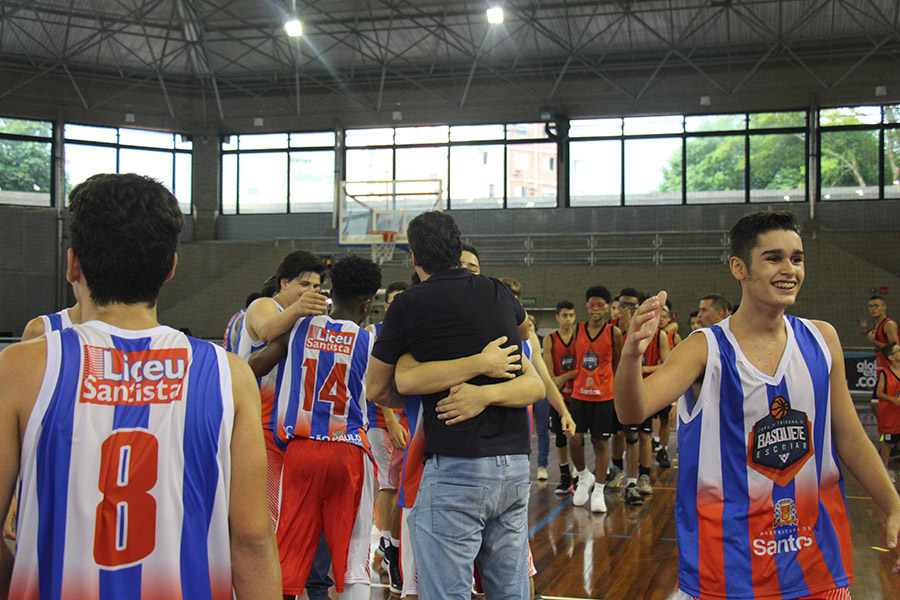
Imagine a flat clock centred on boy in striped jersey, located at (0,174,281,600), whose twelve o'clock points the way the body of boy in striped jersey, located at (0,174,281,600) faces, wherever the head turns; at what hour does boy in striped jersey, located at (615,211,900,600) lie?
boy in striped jersey, located at (615,211,900,600) is roughly at 3 o'clock from boy in striped jersey, located at (0,174,281,600).

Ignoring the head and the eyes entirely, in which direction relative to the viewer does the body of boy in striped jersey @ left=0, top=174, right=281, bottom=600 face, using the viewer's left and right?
facing away from the viewer

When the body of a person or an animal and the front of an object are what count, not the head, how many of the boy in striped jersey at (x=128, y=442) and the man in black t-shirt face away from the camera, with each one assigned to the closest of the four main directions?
2

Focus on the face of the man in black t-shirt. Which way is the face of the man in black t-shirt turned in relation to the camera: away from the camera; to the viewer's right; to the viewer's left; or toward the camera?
away from the camera

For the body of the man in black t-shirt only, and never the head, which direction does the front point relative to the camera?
away from the camera

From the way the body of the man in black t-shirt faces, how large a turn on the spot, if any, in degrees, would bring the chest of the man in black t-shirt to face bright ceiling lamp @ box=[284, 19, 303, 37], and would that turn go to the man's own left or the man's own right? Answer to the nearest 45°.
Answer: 0° — they already face it

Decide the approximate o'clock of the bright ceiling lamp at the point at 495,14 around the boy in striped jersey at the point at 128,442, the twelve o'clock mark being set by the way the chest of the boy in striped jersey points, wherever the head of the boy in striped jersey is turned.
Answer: The bright ceiling lamp is roughly at 1 o'clock from the boy in striped jersey.

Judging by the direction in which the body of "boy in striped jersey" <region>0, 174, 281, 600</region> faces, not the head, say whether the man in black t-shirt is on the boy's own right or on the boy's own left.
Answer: on the boy's own right
